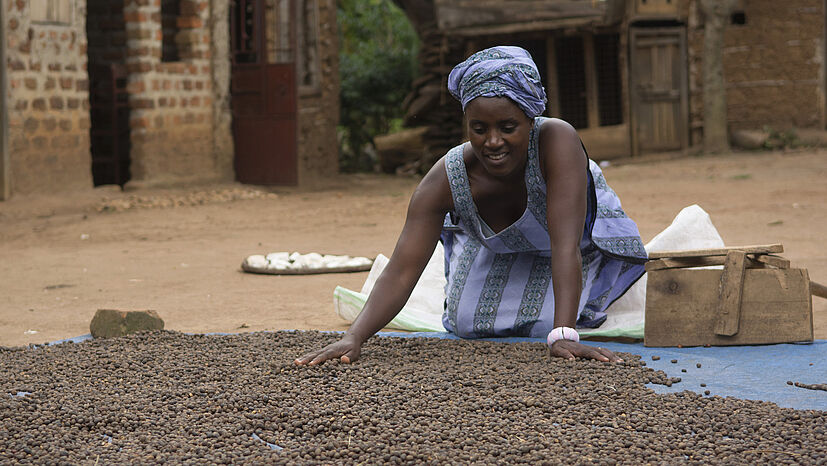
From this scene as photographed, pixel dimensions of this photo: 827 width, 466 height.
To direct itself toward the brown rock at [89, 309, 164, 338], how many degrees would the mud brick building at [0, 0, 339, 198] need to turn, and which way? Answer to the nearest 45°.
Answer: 0° — it already faces it

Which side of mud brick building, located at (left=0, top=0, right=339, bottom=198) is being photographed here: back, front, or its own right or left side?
front

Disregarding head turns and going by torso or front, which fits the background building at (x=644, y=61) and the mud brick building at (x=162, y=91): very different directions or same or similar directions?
same or similar directions

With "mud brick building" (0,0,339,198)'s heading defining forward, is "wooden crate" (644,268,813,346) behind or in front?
in front

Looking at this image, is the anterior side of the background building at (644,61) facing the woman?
yes

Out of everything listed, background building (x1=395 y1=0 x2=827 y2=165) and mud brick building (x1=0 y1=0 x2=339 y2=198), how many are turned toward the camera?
2

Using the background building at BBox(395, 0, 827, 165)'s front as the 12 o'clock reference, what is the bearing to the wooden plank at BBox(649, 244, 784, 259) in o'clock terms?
The wooden plank is roughly at 12 o'clock from the background building.

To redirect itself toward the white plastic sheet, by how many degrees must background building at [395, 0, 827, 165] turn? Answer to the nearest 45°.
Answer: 0° — it already faces it

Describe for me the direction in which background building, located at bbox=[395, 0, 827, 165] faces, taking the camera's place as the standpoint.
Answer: facing the viewer

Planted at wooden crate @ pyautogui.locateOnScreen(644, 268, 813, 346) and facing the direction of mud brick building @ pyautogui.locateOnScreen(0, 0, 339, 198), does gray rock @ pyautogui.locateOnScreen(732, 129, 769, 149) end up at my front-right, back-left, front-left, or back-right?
front-right

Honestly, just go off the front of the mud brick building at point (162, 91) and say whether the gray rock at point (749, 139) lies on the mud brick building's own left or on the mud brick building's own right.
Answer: on the mud brick building's own left

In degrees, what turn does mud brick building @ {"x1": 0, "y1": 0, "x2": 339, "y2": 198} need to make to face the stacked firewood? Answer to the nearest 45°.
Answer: approximately 135° to its left

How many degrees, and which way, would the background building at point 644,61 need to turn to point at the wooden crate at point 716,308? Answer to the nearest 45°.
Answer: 0° — it already faces it

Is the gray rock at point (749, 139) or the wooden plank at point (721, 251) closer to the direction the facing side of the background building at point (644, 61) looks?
the wooden plank
